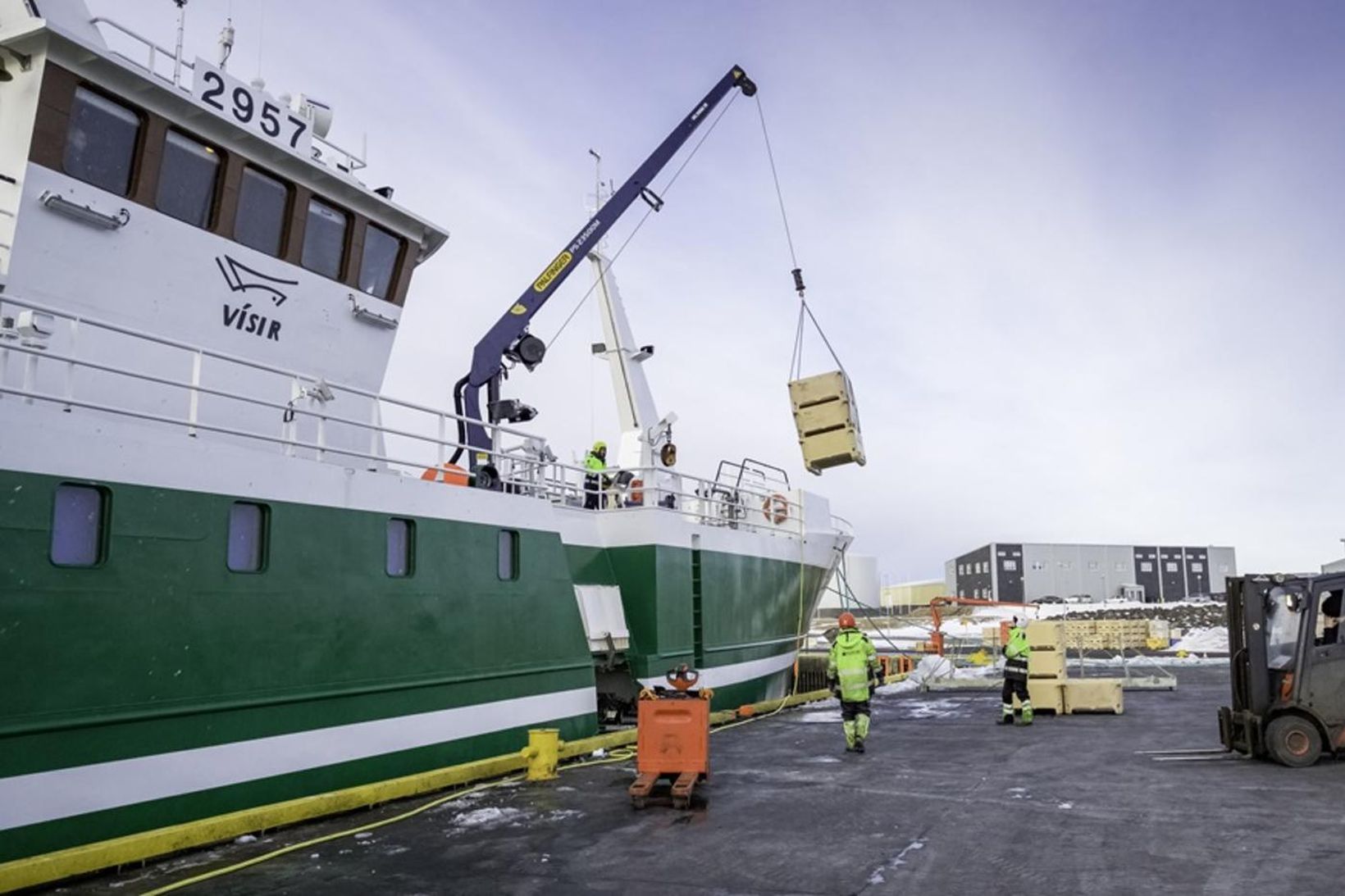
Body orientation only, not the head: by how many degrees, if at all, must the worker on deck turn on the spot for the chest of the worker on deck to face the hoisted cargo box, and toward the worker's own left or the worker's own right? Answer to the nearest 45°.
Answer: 0° — they already face it

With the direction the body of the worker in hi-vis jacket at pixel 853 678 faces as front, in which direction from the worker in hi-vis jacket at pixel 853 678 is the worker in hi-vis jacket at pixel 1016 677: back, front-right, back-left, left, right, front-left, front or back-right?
front-right

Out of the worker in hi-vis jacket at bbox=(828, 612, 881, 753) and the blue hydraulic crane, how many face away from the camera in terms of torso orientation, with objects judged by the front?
1

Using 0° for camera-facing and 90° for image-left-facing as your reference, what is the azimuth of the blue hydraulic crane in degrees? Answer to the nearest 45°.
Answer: approximately 270°

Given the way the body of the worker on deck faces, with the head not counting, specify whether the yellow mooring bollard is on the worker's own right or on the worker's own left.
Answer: on the worker's own right

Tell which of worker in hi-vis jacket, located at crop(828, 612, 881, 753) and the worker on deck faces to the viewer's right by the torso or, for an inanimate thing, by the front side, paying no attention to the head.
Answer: the worker on deck

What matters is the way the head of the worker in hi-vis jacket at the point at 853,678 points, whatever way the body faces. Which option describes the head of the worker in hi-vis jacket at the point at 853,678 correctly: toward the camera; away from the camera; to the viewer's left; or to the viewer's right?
away from the camera

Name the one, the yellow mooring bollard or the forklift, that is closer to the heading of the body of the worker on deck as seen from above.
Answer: the forklift

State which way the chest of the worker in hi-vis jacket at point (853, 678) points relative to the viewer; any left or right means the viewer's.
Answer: facing away from the viewer

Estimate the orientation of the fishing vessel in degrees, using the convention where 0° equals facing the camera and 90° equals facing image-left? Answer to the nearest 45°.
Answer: approximately 225°

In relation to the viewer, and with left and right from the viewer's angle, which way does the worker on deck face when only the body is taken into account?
facing to the right of the viewer
